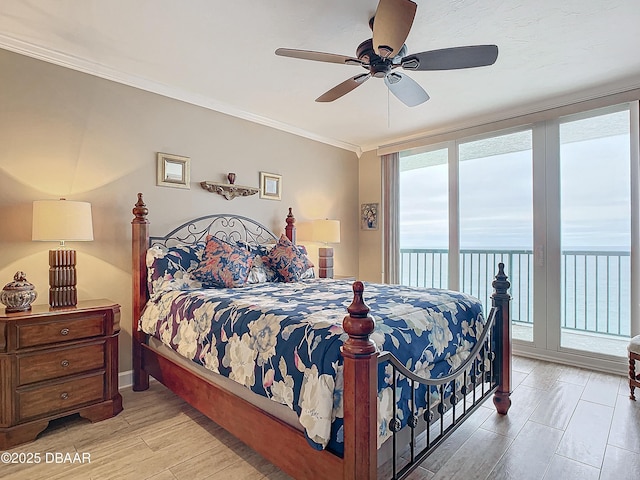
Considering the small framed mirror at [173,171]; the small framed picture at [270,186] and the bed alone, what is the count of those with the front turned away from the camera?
0

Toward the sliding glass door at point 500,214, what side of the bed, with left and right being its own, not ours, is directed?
left

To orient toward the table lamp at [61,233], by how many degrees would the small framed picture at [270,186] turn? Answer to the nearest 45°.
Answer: approximately 90° to its right

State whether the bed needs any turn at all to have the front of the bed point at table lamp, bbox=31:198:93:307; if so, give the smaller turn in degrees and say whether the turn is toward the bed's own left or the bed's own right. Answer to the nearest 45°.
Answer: approximately 135° to the bed's own right

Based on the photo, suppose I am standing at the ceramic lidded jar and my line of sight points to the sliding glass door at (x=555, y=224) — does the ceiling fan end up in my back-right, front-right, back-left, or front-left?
front-right

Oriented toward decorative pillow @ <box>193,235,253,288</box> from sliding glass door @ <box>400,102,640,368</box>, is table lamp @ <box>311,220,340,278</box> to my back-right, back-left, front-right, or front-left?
front-right

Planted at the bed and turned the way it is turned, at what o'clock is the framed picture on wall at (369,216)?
The framed picture on wall is roughly at 8 o'clock from the bed.

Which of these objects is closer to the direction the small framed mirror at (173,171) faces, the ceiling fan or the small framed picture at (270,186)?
the ceiling fan

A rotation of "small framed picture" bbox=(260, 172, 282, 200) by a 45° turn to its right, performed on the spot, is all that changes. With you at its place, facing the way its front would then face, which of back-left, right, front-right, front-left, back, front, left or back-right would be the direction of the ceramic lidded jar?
front-right

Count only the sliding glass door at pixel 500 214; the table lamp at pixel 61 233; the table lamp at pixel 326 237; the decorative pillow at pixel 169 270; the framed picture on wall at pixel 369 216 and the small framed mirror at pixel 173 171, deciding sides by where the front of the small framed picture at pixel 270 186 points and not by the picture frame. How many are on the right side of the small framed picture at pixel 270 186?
3

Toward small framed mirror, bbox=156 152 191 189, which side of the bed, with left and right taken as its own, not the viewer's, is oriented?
back

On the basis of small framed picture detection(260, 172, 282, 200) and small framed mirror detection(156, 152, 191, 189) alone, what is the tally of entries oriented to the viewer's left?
0

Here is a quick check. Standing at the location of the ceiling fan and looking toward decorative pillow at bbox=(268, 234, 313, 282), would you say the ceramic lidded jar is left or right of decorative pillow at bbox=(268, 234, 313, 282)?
left

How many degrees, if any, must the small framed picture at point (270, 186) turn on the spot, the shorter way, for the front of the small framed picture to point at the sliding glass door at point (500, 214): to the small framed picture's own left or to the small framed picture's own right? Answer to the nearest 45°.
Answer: approximately 45° to the small framed picture's own left

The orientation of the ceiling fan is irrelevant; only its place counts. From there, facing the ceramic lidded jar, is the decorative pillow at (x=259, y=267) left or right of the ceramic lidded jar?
right

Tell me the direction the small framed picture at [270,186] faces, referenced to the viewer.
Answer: facing the viewer and to the right of the viewer

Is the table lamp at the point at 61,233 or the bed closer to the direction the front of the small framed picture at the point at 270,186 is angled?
the bed
